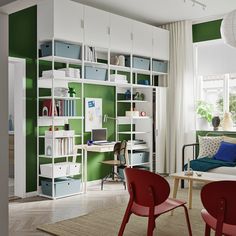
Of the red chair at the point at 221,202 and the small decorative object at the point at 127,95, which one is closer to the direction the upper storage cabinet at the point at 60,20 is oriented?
the red chair

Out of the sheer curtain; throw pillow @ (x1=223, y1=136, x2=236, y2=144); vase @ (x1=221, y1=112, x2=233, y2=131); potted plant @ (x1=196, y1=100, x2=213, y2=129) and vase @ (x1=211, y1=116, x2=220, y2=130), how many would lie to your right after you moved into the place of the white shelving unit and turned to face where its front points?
0

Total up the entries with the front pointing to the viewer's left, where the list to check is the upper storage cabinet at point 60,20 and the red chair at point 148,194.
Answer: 0

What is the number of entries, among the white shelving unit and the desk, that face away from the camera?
0

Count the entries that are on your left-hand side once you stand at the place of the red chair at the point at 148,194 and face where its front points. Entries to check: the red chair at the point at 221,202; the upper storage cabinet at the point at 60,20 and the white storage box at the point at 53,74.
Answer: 2

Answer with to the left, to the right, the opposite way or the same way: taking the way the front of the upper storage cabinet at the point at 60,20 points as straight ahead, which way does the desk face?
the same way

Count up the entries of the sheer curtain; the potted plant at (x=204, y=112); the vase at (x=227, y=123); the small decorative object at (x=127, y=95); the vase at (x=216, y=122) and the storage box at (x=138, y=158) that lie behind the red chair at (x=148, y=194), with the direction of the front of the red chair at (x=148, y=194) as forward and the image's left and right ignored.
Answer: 0

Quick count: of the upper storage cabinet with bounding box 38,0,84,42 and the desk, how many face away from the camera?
0

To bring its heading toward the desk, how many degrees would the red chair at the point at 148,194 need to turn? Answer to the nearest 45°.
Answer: approximately 45° to its left

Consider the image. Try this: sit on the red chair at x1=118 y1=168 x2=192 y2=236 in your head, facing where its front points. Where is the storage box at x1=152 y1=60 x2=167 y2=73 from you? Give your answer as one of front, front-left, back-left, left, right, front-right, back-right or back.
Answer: front-left

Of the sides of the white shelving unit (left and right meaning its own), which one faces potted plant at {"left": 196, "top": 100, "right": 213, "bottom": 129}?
left

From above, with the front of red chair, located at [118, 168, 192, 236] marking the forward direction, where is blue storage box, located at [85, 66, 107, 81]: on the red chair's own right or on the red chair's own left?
on the red chair's own left

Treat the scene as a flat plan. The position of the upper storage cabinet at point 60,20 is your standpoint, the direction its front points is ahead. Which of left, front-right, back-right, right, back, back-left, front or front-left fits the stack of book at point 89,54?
left

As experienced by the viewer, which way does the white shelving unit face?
facing the viewer and to the right of the viewer

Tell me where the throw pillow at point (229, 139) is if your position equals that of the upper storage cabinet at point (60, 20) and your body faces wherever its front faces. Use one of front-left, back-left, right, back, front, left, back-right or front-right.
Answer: front-left

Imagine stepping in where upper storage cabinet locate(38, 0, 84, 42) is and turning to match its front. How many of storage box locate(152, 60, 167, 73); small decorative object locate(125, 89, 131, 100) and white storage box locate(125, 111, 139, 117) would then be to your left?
3

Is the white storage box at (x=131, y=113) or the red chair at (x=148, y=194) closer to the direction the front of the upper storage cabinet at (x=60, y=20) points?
the red chair

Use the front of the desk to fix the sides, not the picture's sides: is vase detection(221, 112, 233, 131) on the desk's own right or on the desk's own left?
on the desk's own left

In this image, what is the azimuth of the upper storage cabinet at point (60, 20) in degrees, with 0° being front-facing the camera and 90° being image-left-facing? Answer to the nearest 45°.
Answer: approximately 315°
